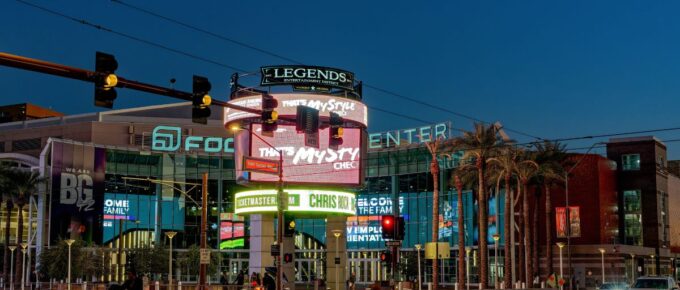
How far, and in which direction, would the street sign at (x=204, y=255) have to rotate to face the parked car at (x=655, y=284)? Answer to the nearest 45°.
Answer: approximately 90° to its left

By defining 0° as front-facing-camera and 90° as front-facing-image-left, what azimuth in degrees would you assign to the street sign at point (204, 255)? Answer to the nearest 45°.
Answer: approximately 0°

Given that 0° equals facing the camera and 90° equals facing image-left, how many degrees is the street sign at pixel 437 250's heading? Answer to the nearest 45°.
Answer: approximately 0°

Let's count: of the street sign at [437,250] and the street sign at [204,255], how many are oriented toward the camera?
2

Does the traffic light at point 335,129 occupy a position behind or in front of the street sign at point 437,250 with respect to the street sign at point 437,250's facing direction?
in front
